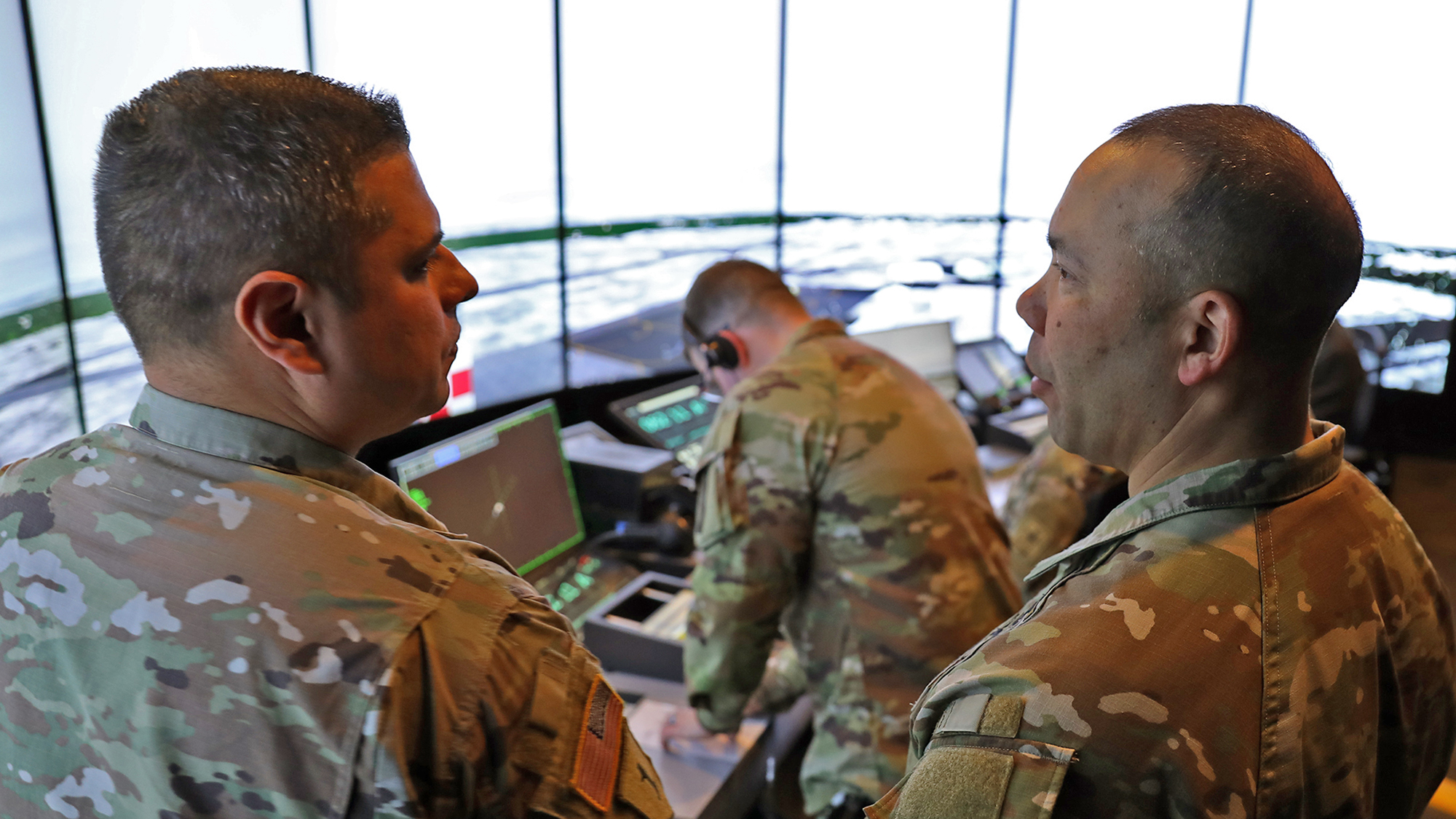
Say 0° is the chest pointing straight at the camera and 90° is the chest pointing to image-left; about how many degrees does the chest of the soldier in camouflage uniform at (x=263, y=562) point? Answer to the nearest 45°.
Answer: approximately 225°

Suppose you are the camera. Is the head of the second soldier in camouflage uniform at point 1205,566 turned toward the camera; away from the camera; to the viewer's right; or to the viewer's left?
to the viewer's left

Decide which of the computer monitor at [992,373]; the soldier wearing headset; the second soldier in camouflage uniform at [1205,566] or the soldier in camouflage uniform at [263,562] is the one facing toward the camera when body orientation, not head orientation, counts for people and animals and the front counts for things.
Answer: the computer monitor

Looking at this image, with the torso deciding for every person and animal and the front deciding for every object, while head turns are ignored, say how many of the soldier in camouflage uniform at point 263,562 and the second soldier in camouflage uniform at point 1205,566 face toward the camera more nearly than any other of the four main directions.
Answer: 0

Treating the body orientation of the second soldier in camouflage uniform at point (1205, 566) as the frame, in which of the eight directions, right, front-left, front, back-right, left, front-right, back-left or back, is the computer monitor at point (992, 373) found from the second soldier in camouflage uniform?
front-right

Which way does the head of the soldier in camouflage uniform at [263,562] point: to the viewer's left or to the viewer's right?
to the viewer's right

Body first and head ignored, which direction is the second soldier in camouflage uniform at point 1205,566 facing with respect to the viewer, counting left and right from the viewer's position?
facing away from the viewer and to the left of the viewer

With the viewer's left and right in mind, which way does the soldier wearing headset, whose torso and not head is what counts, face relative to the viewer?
facing away from the viewer and to the left of the viewer

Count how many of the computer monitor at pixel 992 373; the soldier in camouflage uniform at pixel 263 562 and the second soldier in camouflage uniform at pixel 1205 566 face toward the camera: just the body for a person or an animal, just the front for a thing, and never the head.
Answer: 1

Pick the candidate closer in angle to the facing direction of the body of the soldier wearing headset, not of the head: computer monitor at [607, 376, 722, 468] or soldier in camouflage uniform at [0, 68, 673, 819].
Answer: the computer monitor

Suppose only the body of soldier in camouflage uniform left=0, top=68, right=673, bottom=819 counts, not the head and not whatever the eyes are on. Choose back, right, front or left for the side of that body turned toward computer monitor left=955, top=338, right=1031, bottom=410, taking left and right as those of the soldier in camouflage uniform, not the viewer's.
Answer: front

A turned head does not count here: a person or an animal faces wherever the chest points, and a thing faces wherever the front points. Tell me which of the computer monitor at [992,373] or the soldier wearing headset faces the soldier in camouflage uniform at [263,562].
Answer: the computer monitor

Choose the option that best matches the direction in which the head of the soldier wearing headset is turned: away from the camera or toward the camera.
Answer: away from the camera

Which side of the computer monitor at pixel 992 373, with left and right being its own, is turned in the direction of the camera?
front

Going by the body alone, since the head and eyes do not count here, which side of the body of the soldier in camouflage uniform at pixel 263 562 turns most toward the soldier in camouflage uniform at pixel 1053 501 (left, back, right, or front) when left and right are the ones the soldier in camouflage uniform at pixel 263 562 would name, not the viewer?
front

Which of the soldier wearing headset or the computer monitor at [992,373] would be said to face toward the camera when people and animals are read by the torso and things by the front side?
the computer monitor
